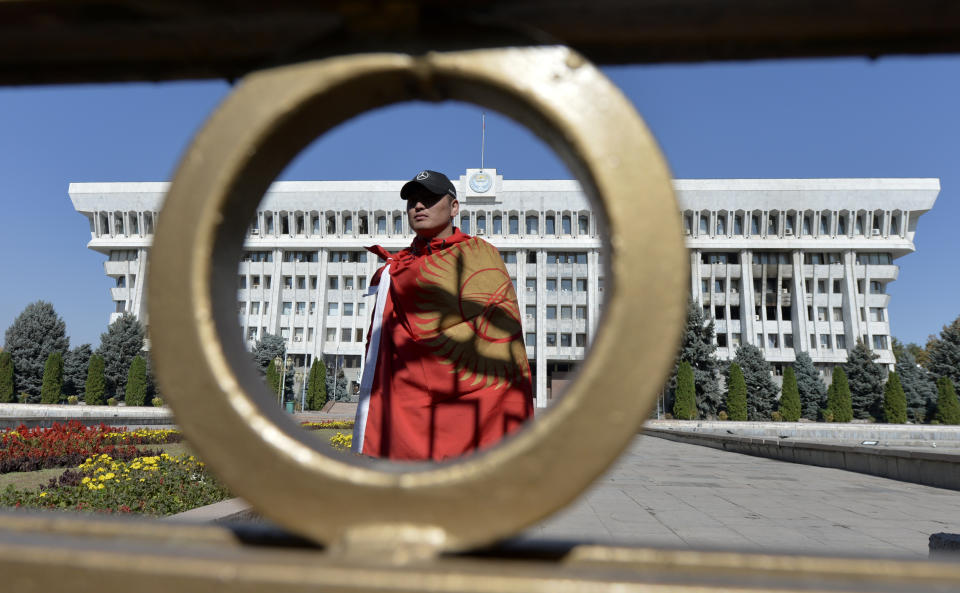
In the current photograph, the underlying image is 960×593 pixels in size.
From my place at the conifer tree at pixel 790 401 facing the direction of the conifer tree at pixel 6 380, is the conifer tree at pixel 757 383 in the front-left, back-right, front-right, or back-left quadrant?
front-right

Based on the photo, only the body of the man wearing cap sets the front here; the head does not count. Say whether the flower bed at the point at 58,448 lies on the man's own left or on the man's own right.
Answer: on the man's own right

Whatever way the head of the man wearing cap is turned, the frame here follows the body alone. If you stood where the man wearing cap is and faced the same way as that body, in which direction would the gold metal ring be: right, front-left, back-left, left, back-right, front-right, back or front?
front-left

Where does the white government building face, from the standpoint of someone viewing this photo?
facing the viewer

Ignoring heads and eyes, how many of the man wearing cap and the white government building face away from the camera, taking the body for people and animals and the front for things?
0

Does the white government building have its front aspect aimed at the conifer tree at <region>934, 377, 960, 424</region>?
no

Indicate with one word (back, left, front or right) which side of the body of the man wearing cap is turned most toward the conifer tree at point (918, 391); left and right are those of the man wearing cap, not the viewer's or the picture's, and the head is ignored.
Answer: back

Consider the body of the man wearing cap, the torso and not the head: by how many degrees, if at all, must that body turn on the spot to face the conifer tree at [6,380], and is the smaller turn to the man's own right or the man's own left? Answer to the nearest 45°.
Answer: approximately 90° to the man's own right

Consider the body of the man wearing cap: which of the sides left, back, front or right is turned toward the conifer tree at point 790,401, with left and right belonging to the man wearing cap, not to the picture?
back

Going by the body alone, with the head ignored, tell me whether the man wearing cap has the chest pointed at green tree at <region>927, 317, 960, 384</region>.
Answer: no

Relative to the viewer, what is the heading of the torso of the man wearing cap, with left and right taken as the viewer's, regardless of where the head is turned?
facing the viewer and to the left of the viewer

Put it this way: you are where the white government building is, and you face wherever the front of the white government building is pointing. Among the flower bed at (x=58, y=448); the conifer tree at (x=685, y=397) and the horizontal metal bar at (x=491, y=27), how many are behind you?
0

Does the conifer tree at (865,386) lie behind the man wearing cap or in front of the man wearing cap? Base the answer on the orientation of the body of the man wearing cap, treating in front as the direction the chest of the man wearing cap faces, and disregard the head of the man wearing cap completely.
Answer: behind

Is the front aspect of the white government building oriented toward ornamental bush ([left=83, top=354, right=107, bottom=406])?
no

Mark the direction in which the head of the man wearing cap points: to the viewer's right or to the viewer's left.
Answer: to the viewer's left

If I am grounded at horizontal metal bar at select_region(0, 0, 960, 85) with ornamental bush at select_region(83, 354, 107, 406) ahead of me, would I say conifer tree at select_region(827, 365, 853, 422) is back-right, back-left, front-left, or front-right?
front-right

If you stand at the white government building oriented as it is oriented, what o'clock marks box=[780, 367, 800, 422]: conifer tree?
The conifer tree is roughly at 10 o'clock from the white government building.

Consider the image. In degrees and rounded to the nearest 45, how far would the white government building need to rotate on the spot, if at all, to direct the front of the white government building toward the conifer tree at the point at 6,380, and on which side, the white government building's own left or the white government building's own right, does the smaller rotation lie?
approximately 90° to the white government building's own right

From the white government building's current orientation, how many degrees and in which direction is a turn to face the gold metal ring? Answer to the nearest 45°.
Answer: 0° — it already faces it

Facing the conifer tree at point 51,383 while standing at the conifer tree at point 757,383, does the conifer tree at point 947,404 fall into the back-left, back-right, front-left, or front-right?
back-left

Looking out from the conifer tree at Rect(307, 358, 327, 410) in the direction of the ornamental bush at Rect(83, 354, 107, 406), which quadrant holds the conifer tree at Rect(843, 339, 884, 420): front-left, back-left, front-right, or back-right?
back-left
